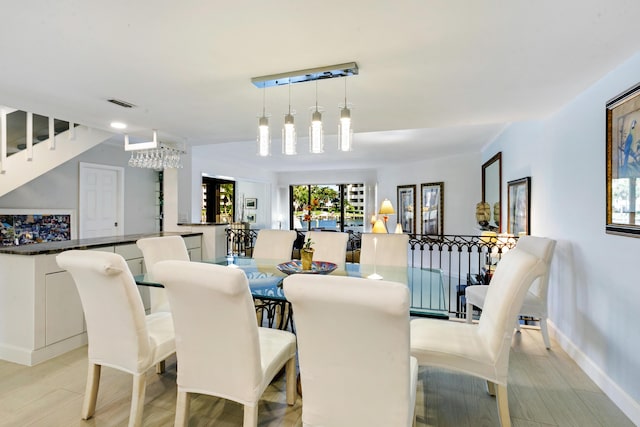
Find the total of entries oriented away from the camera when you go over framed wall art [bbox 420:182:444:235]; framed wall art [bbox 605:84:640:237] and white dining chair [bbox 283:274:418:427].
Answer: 1

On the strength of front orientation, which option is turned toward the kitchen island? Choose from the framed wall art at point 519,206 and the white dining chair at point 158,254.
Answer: the framed wall art

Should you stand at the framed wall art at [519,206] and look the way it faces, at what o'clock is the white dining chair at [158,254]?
The white dining chair is roughly at 12 o'clock from the framed wall art.

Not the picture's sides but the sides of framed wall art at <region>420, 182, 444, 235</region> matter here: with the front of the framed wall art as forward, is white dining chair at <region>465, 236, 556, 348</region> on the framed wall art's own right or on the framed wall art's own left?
on the framed wall art's own left

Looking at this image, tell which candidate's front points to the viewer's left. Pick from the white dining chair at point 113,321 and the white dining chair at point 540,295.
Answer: the white dining chair at point 540,295

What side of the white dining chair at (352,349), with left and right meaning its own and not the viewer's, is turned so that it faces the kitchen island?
left

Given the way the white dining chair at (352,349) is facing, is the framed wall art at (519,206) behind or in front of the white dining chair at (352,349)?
in front

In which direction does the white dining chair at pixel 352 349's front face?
away from the camera

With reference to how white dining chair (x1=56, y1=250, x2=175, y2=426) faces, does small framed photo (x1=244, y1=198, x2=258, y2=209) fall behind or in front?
in front

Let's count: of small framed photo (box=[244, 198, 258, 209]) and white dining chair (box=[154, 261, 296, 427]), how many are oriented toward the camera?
1

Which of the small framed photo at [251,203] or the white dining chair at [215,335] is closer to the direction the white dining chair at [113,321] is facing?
the small framed photo

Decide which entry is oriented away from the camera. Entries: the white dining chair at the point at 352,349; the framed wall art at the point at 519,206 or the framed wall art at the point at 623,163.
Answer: the white dining chair

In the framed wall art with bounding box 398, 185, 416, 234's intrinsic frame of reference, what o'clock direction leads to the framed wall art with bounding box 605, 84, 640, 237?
the framed wall art with bounding box 605, 84, 640, 237 is roughly at 10 o'clock from the framed wall art with bounding box 398, 185, 416, 234.

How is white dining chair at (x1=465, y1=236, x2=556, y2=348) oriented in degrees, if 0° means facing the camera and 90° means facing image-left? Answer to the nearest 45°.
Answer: approximately 90°

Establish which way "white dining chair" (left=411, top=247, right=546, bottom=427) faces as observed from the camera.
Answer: facing to the left of the viewer

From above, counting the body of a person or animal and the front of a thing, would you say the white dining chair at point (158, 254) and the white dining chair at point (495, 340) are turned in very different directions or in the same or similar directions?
very different directions

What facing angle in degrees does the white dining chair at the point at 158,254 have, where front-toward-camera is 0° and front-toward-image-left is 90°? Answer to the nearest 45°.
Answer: approximately 315°

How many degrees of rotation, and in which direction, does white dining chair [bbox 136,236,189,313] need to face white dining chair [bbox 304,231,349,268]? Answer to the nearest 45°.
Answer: approximately 45° to its left
